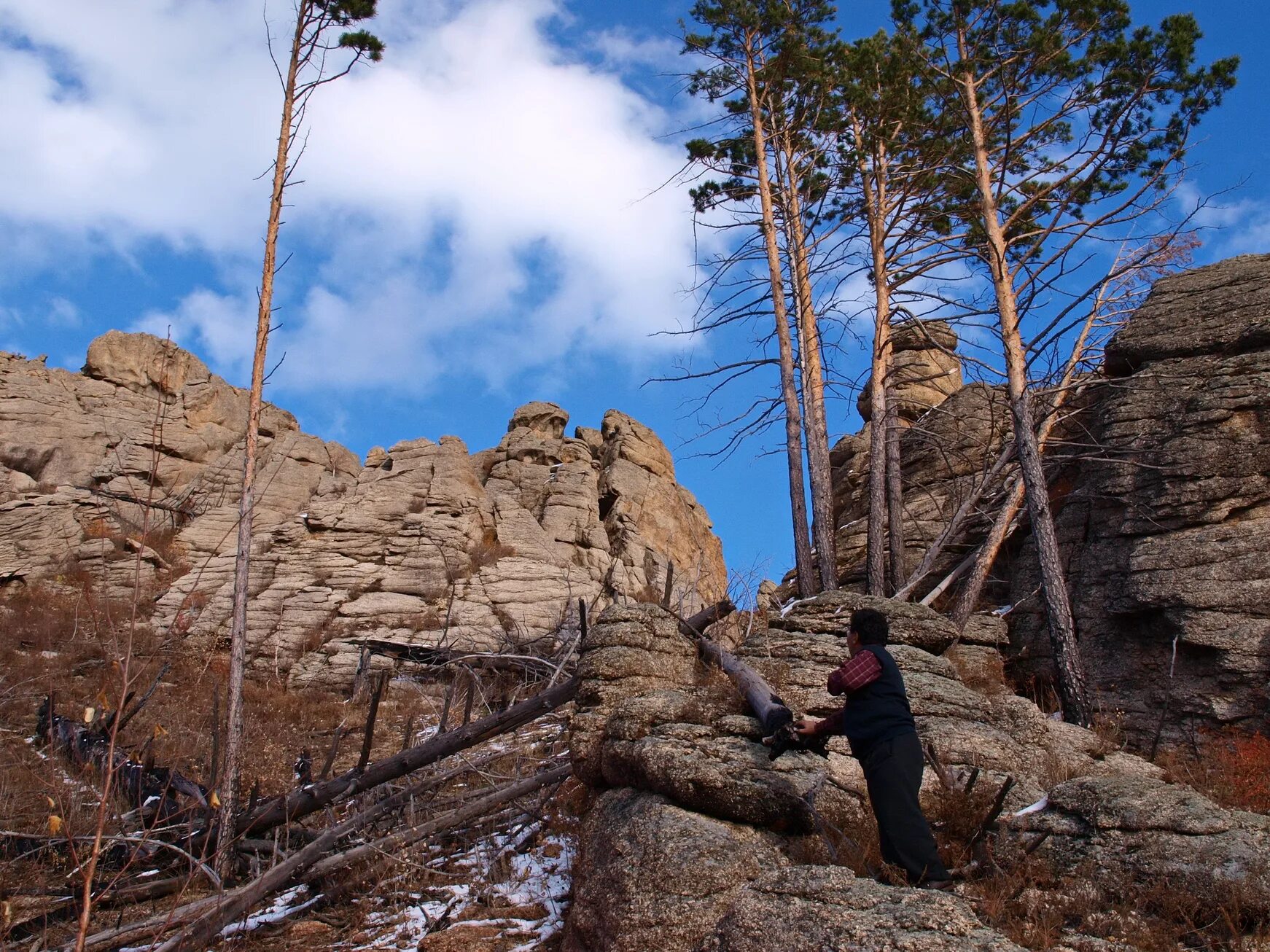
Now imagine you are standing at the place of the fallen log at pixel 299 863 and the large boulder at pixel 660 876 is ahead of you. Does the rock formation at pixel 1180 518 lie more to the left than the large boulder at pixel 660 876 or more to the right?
left

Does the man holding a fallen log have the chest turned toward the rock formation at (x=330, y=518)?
yes

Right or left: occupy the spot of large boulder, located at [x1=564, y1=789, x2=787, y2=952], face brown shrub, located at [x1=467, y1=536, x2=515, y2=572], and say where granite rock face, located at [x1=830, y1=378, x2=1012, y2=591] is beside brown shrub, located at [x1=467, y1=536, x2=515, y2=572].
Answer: right

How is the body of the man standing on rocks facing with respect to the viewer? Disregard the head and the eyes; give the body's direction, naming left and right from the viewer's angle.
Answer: facing away from the viewer and to the left of the viewer

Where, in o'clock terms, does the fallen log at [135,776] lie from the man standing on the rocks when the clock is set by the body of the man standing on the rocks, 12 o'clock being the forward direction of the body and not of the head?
The fallen log is roughly at 11 o'clock from the man standing on the rocks.

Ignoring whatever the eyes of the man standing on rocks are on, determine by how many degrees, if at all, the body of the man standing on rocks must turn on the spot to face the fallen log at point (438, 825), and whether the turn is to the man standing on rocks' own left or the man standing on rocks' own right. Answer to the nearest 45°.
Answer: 0° — they already face it

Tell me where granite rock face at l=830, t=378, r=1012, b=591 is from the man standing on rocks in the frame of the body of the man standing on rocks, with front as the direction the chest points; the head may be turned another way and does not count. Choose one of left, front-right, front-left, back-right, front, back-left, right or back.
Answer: front-right

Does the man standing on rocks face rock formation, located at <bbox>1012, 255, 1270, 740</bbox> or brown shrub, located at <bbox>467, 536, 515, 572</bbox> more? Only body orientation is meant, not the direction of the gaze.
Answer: the brown shrub

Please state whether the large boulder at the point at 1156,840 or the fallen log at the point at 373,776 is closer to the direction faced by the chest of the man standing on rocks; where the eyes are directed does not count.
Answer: the fallen log

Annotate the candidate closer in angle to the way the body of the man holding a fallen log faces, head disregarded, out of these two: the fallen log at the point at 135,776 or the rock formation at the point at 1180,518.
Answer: the fallen log

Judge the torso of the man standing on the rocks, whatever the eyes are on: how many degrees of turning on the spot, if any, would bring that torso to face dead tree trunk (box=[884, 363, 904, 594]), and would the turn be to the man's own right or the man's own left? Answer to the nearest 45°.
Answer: approximately 45° to the man's own right
